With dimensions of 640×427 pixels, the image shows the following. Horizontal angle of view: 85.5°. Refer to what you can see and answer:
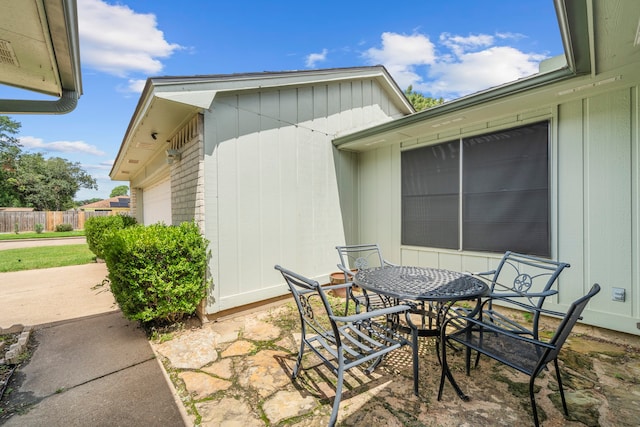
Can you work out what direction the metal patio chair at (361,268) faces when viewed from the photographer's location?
facing the viewer and to the right of the viewer

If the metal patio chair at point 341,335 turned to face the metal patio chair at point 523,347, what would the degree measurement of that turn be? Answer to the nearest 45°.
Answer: approximately 45° to its right

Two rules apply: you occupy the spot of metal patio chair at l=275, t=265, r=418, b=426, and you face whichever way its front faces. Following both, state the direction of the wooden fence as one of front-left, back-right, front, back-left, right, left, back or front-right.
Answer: left

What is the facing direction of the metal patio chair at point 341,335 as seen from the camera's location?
facing away from the viewer and to the right of the viewer

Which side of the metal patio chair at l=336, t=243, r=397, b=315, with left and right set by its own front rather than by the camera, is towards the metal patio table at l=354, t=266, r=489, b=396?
front

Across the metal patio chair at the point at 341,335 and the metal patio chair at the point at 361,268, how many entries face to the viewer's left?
0

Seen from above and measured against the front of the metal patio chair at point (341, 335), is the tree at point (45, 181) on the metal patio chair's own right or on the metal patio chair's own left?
on the metal patio chair's own left

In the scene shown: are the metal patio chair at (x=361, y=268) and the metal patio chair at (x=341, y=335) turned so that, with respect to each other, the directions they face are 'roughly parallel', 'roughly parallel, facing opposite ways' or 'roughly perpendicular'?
roughly perpendicular
